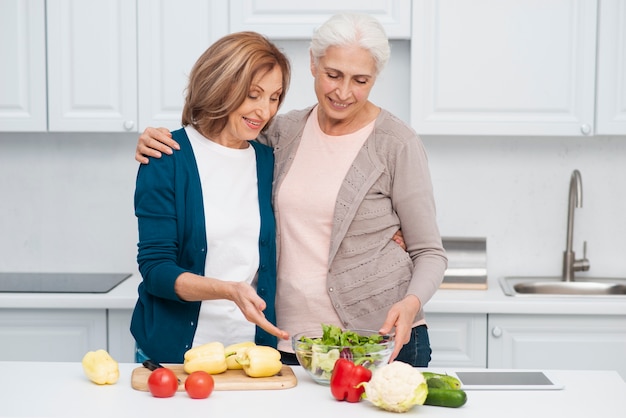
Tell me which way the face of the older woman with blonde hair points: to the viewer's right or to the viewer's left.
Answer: to the viewer's right

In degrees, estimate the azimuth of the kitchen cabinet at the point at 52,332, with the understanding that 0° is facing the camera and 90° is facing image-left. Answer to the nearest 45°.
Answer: approximately 0°

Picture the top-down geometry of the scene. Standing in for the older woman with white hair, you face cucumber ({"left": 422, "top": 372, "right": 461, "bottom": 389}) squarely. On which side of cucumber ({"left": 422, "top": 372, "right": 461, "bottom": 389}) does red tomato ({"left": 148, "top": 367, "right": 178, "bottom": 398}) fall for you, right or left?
right

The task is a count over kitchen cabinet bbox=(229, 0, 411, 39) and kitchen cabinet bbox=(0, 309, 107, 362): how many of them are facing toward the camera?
2

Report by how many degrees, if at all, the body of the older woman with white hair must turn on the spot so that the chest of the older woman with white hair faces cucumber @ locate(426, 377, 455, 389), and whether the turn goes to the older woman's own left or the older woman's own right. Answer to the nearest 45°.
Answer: approximately 45° to the older woman's own left

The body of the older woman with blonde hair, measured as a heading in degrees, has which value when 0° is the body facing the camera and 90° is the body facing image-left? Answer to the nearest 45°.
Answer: approximately 315°
